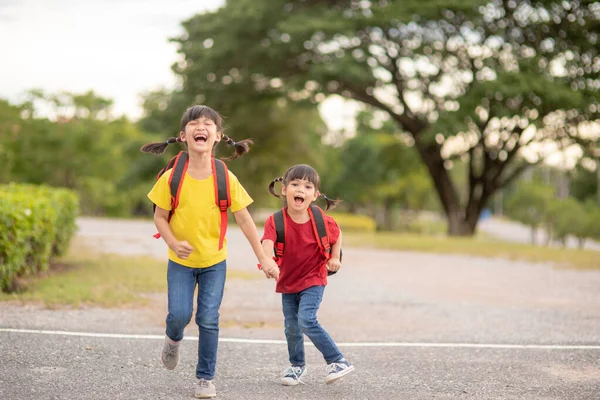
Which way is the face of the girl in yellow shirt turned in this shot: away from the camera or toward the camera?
toward the camera

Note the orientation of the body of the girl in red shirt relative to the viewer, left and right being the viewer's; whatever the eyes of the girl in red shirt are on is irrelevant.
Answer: facing the viewer

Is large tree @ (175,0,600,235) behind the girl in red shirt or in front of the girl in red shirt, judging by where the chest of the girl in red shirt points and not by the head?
behind

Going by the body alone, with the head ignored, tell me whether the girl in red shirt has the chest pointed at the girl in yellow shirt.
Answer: no

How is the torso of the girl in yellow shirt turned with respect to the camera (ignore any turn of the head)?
toward the camera

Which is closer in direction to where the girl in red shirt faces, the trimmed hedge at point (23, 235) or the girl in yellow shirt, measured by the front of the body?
the girl in yellow shirt

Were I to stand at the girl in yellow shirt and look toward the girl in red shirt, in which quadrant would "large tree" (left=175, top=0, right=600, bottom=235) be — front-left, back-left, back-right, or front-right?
front-left

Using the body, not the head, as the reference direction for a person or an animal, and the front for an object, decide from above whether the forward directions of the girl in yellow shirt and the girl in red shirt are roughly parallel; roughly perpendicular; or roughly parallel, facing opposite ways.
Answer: roughly parallel

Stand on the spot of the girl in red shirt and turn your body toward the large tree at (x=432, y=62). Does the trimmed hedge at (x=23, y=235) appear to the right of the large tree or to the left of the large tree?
left

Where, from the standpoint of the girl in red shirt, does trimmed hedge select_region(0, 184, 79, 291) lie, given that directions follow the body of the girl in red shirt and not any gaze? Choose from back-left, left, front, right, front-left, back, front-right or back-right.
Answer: back-right

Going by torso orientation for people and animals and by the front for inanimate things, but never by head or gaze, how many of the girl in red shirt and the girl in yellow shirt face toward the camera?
2

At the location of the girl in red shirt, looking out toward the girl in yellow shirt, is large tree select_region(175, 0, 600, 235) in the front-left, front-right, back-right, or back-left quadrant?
back-right

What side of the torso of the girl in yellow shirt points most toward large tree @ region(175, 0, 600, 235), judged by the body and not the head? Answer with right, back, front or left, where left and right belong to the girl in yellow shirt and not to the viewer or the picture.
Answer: back

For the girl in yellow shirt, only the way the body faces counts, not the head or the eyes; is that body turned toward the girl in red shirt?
no
